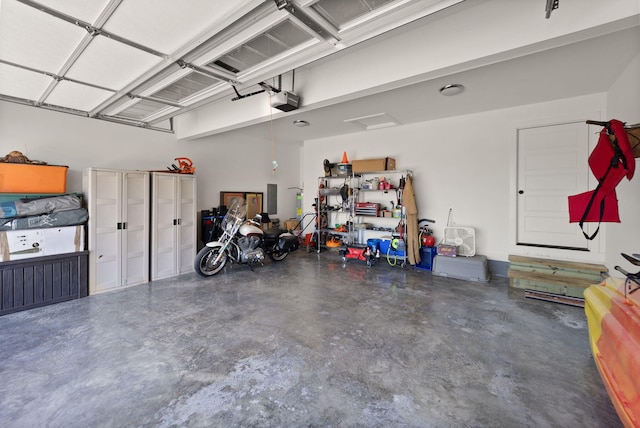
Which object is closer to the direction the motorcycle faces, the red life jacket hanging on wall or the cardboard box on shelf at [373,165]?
the red life jacket hanging on wall

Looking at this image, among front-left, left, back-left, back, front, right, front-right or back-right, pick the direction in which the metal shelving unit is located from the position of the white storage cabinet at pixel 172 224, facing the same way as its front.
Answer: front-left

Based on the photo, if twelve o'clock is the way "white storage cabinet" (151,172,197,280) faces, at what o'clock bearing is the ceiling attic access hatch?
The ceiling attic access hatch is roughly at 11 o'clock from the white storage cabinet.

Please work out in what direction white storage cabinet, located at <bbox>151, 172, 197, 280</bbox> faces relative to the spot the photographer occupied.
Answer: facing the viewer and to the right of the viewer

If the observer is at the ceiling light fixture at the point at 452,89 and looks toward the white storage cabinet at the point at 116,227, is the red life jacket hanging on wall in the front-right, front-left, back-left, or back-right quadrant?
back-left

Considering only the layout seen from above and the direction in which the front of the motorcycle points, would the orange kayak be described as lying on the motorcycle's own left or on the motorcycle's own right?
on the motorcycle's own left

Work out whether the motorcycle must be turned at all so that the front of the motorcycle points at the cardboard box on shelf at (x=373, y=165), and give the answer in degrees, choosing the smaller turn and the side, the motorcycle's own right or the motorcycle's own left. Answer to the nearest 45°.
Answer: approximately 135° to the motorcycle's own left

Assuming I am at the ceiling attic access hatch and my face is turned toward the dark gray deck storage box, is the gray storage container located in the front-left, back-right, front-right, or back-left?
back-left

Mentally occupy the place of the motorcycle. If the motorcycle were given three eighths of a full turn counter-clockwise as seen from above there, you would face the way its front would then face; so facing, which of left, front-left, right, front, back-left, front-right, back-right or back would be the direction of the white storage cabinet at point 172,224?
back

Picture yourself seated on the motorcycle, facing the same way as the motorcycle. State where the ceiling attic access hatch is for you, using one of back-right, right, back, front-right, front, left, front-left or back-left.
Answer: back-left

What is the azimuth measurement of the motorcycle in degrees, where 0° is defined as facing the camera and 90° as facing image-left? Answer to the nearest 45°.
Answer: approximately 45°
